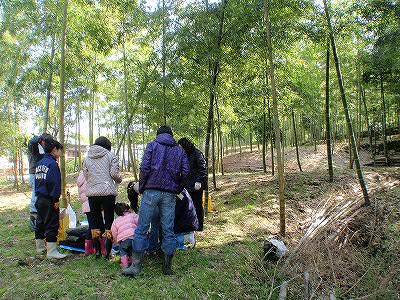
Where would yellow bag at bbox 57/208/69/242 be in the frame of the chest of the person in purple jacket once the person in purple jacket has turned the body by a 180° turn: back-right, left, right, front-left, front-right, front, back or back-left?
back-right

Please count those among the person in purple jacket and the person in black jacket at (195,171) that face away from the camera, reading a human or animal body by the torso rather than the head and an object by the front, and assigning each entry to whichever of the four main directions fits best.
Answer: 1

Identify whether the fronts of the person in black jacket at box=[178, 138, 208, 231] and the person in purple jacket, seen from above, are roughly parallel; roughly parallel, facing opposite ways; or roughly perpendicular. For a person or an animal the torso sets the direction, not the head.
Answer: roughly perpendicular

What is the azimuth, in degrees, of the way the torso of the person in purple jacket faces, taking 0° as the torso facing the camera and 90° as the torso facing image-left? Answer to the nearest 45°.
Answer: approximately 180°

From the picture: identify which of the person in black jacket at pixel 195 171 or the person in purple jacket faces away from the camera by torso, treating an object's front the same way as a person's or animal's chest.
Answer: the person in purple jacket

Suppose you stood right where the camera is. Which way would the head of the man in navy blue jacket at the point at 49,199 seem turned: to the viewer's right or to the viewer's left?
to the viewer's right

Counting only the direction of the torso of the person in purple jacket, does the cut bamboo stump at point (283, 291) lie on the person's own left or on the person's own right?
on the person's own right

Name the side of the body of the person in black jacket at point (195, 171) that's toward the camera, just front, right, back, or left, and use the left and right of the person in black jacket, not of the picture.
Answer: left

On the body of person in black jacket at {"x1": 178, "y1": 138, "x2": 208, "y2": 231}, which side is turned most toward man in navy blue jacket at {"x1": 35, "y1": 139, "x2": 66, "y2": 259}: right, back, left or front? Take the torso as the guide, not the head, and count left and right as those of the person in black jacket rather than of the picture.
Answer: front

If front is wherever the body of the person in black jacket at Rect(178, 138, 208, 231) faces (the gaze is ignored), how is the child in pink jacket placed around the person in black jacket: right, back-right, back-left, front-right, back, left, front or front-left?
front-left
